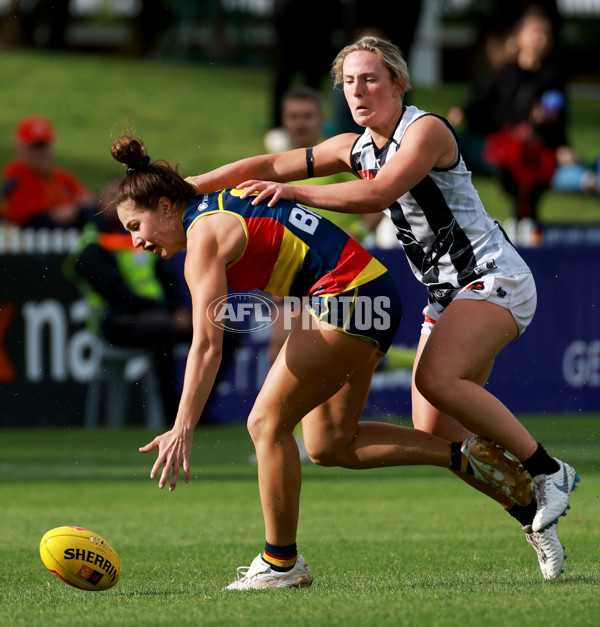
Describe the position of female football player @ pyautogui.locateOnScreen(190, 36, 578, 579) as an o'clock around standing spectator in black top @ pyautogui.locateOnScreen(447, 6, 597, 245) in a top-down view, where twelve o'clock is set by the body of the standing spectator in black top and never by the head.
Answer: The female football player is roughly at 12 o'clock from the standing spectator in black top.

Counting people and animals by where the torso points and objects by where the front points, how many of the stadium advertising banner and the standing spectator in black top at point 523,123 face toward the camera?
2

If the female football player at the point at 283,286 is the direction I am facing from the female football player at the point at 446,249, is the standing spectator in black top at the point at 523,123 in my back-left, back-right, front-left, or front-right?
back-right

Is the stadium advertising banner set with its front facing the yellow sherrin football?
yes

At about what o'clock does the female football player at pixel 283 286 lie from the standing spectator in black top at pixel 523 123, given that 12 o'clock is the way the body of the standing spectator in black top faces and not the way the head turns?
The female football player is roughly at 12 o'clock from the standing spectator in black top.

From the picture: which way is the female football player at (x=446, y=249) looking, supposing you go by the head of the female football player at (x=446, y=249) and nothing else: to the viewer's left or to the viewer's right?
to the viewer's left

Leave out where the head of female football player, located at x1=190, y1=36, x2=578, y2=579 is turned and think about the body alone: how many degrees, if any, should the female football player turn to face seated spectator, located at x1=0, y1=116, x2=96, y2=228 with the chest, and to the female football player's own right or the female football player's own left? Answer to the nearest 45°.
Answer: approximately 90° to the female football player's own right

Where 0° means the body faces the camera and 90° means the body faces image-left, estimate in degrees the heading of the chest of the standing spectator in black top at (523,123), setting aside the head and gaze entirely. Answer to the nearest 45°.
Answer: approximately 0°
